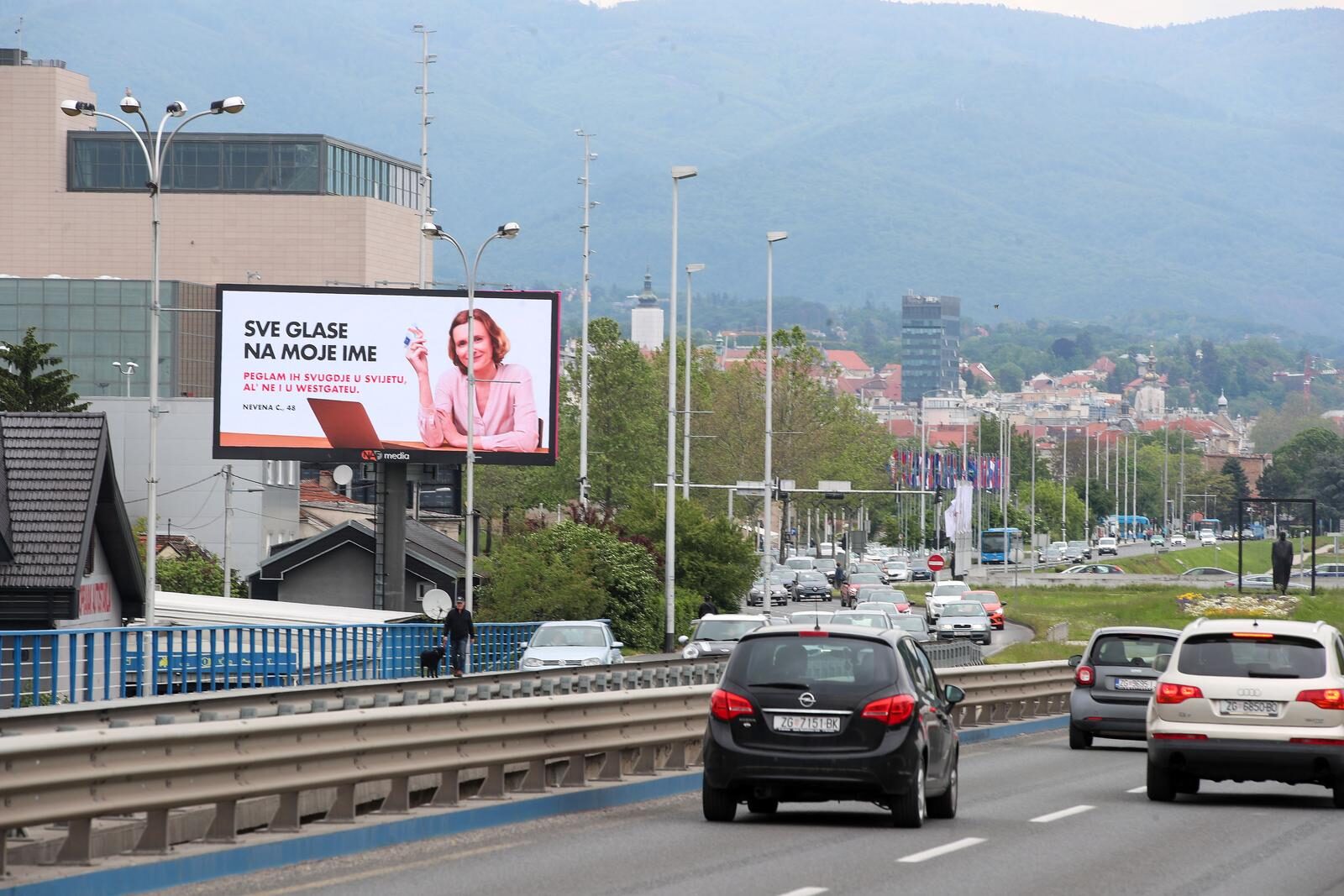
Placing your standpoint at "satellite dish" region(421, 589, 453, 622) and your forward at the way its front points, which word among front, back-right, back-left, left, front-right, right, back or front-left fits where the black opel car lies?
front

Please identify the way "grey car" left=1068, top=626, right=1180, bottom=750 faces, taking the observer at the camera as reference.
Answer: facing away from the viewer

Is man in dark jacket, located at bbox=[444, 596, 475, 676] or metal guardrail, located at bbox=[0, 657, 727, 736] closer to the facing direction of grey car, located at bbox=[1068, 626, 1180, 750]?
the man in dark jacket

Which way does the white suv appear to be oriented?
away from the camera

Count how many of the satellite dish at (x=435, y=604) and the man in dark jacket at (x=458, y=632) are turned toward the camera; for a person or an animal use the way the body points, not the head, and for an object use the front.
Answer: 2

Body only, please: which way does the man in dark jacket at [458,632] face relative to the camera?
toward the camera

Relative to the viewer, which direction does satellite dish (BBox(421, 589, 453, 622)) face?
toward the camera

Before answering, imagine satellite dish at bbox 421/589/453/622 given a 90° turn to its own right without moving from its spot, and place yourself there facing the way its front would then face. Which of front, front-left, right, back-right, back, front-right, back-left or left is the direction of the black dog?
left

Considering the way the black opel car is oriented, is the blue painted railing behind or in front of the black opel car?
in front

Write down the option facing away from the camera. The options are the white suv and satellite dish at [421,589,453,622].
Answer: the white suv

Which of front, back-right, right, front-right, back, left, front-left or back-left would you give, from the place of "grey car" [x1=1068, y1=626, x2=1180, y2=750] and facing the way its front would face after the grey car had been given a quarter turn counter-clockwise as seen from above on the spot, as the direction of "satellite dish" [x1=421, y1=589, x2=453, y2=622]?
front-right

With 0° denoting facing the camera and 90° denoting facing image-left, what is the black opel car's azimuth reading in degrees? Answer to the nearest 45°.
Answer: approximately 180°

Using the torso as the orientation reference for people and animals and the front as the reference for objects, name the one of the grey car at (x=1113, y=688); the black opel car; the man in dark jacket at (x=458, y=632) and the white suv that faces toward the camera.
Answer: the man in dark jacket

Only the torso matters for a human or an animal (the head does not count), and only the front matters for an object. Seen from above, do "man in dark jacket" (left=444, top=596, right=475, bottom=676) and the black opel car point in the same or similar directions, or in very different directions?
very different directions

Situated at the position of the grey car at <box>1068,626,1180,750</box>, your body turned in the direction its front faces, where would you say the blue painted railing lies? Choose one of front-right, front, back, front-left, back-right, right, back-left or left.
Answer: left

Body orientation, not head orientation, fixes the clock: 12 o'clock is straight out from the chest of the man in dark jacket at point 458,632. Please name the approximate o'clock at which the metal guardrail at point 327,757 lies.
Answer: The metal guardrail is roughly at 12 o'clock from the man in dark jacket.
